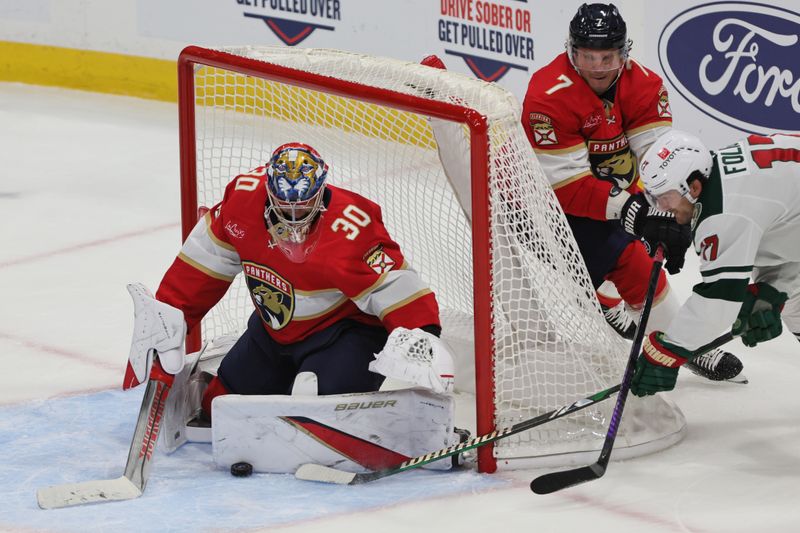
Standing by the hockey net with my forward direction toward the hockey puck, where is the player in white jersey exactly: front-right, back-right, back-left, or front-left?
back-left

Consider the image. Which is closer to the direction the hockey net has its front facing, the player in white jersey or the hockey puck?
the hockey puck

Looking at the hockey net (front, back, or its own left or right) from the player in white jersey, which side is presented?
left
